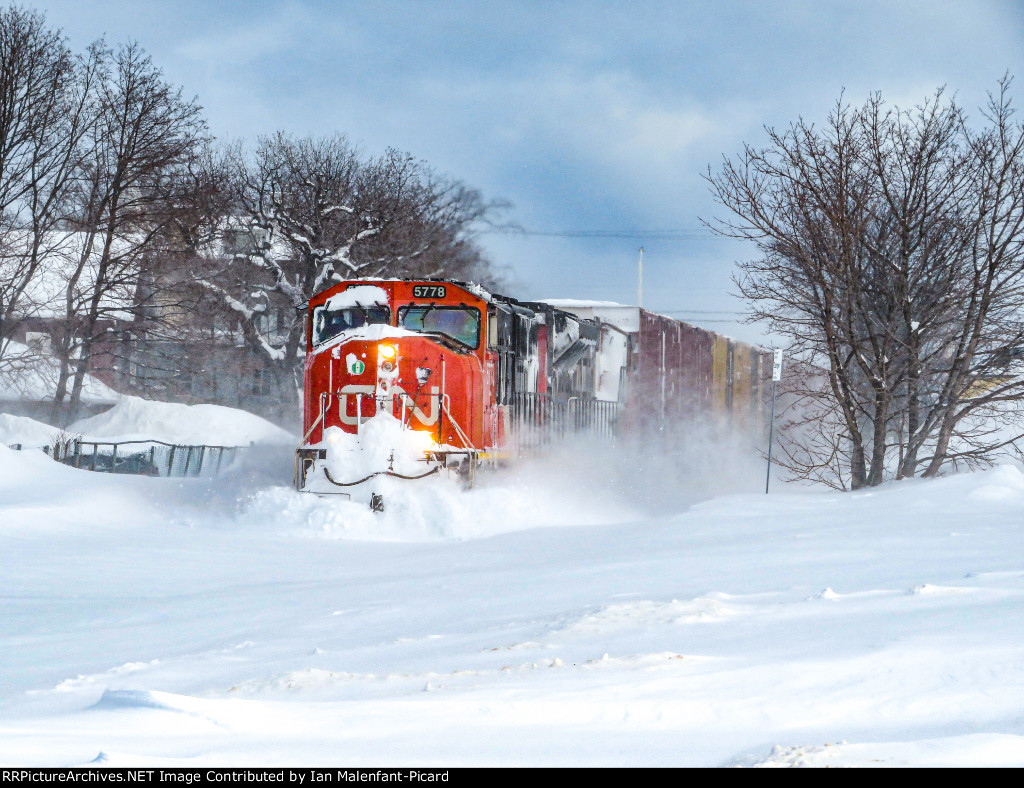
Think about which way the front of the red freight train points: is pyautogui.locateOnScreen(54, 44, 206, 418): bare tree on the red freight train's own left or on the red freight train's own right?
on the red freight train's own right

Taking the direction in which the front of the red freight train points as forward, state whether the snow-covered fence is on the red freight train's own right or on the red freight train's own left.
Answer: on the red freight train's own right

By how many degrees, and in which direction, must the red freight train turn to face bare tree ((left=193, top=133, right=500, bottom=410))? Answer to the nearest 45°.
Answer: approximately 135° to its right

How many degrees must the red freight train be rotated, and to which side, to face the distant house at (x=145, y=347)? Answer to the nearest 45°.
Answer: approximately 90° to its right
